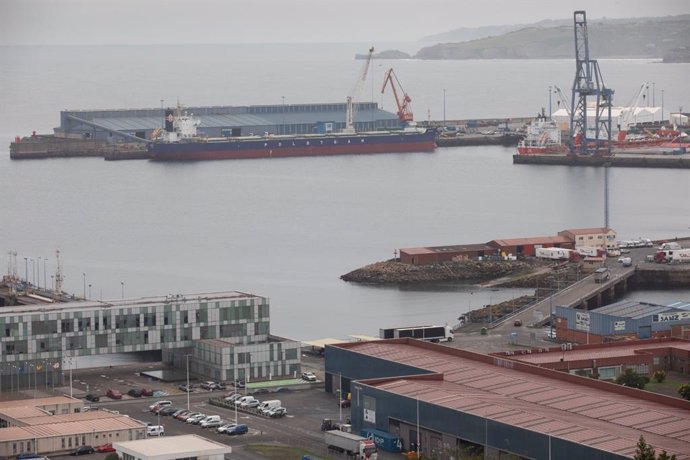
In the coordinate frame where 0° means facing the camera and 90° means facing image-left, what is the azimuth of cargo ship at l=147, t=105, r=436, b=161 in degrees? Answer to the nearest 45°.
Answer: approximately 270°

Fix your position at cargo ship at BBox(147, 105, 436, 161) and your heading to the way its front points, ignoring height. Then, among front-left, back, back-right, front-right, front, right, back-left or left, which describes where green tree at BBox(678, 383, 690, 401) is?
right

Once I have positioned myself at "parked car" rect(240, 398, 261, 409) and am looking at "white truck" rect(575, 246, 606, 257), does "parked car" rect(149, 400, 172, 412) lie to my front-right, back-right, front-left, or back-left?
back-left

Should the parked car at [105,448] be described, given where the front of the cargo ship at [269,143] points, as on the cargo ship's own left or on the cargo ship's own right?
on the cargo ship's own right

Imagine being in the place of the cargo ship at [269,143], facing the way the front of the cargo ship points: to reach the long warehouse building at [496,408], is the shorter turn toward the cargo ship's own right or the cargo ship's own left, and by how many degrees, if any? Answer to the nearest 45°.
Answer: approximately 90° to the cargo ship's own right

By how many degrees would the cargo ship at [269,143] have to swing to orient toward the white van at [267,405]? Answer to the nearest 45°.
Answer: approximately 90° to its right

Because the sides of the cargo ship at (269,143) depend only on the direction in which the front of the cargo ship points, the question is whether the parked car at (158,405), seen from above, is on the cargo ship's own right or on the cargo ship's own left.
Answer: on the cargo ship's own right

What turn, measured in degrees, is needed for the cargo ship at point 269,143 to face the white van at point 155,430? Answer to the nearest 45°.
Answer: approximately 90° to its right

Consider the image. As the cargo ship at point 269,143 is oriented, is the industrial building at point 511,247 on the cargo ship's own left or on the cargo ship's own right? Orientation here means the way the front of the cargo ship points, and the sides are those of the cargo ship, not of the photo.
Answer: on the cargo ship's own right

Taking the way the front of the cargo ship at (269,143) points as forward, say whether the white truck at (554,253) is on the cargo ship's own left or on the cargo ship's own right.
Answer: on the cargo ship's own right

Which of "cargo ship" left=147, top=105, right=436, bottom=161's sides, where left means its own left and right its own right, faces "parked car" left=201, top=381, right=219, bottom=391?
right

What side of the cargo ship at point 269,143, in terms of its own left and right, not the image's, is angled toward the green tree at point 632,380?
right

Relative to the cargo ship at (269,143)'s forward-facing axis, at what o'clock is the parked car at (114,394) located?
The parked car is roughly at 3 o'clock from the cargo ship.

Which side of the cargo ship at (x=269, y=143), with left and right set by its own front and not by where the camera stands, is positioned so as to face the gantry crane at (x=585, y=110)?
front
